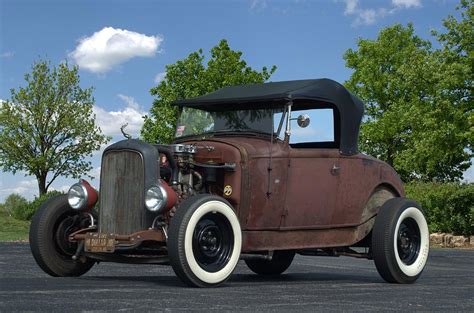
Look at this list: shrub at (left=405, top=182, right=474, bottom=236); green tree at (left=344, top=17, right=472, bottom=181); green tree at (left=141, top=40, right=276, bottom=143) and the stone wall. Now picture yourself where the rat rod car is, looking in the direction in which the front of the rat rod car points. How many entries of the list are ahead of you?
0

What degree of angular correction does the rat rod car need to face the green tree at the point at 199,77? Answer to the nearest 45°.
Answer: approximately 135° to its right

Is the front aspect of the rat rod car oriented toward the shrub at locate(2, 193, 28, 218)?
no

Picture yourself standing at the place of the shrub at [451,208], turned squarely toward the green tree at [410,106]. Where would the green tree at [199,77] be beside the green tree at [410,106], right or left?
left

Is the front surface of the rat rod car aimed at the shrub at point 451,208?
no

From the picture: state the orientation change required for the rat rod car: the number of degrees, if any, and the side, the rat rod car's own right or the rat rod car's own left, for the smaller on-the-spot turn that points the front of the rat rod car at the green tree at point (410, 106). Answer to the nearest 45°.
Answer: approximately 135° to the rat rod car's own right

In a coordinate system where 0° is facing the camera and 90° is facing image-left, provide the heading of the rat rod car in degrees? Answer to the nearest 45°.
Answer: approximately 45°

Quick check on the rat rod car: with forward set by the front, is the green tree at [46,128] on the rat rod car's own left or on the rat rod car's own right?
on the rat rod car's own right

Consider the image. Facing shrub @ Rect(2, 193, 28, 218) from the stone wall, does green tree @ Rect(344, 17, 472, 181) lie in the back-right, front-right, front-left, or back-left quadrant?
front-right

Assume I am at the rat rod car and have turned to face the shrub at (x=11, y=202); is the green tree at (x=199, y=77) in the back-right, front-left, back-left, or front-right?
front-right

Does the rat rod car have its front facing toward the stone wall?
no

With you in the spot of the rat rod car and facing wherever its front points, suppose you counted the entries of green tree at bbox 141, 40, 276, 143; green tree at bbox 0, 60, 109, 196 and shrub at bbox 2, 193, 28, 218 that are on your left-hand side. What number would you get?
0
